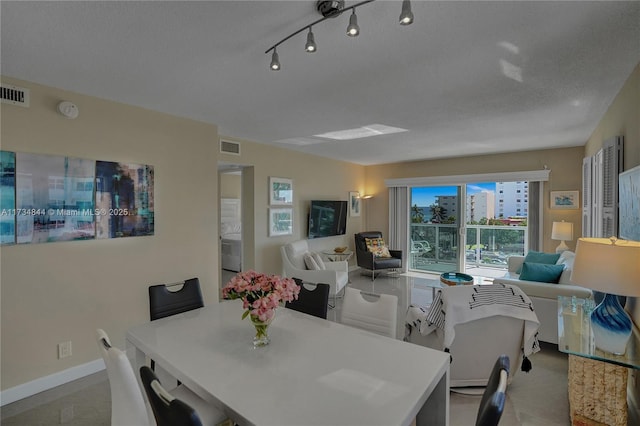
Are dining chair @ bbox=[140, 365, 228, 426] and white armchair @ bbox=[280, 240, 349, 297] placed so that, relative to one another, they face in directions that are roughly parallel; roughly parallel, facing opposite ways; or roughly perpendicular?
roughly perpendicular

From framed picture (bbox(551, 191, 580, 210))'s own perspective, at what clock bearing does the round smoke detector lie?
The round smoke detector is roughly at 1 o'clock from the framed picture.

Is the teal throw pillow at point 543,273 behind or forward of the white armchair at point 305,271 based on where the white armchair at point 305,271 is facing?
forward

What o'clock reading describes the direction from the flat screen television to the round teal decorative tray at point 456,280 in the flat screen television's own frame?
The round teal decorative tray is roughly at 12 o'clock from the flat screen television.

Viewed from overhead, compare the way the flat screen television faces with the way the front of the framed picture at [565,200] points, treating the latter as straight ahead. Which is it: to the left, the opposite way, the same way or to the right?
to the left

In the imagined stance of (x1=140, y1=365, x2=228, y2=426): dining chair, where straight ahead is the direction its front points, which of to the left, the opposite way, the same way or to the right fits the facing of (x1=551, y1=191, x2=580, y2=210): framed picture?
the opposite way

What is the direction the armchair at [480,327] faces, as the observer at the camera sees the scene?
facing away from the viewer and to the left of the viewer

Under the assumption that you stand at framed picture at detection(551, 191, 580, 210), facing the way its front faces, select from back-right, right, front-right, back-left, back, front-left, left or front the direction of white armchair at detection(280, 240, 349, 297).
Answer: front-right

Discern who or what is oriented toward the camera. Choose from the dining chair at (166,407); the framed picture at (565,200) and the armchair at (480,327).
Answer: the framed picture

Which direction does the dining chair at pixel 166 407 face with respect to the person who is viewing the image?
facing away from the viewer and to the right of the viewer

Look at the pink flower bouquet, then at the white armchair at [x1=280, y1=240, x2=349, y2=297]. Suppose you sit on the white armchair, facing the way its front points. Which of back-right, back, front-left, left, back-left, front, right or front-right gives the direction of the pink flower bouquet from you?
front-right

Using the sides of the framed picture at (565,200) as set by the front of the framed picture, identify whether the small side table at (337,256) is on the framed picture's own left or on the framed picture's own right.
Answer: on the framed picture's own right

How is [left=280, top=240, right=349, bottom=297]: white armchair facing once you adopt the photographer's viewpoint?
facing the viewer and to the right of the viewer

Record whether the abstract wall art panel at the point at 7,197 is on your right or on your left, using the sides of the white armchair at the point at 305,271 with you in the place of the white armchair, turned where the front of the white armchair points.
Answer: on your right

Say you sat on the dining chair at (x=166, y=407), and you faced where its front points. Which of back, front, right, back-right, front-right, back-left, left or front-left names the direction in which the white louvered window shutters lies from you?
front-right

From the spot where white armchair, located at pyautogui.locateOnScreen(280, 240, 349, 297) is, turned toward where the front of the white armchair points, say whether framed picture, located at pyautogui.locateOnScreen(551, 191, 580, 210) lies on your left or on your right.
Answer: on your left

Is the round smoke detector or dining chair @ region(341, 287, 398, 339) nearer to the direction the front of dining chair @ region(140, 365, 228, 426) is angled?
the dining chair

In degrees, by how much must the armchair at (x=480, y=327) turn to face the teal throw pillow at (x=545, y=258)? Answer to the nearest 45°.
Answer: approximately 45° to its right
